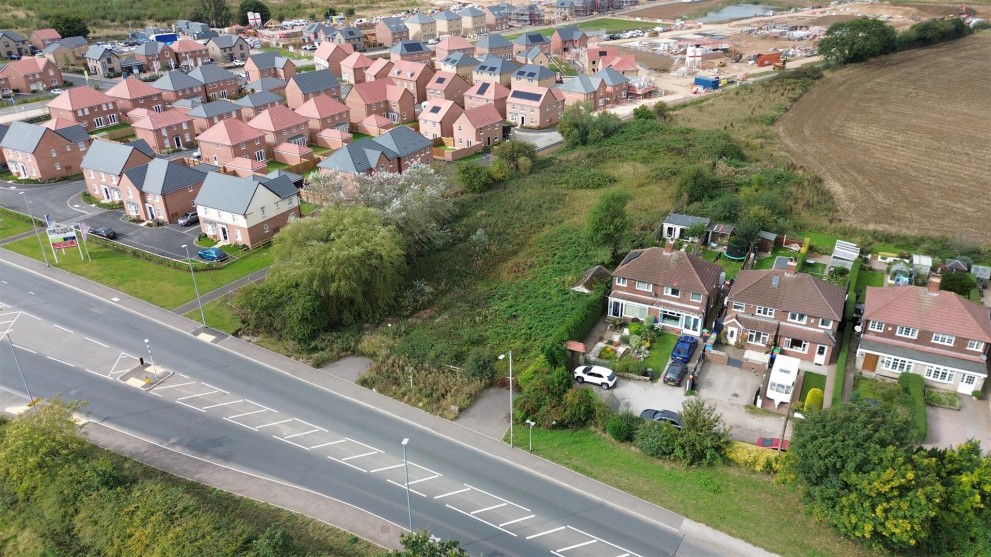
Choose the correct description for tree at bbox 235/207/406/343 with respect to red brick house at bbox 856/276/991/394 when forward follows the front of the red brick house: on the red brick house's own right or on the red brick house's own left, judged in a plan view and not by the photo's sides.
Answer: on the red brick house's own right

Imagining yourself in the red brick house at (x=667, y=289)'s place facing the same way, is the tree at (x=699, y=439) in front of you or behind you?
in front

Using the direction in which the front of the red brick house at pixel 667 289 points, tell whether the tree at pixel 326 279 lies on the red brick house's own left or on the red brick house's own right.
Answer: on the red brick house's own right

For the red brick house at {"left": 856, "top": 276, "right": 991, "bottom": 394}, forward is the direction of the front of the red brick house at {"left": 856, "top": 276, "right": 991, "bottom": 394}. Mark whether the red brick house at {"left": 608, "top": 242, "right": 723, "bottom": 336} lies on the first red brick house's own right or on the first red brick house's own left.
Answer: on the first red brick house's own right

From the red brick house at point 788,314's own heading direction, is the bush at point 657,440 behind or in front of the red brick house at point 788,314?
in front
